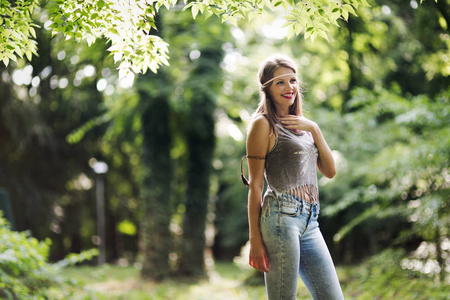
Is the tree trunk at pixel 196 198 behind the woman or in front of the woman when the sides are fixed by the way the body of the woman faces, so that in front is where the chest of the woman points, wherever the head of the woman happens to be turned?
behind

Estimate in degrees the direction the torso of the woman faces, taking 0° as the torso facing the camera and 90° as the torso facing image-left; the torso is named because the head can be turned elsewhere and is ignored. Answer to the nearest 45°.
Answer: approximately 315°

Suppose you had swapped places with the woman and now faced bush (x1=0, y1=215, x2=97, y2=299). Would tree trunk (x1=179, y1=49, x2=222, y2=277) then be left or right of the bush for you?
right

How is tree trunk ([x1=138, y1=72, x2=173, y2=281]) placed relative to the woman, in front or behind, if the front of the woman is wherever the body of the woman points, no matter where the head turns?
behind
